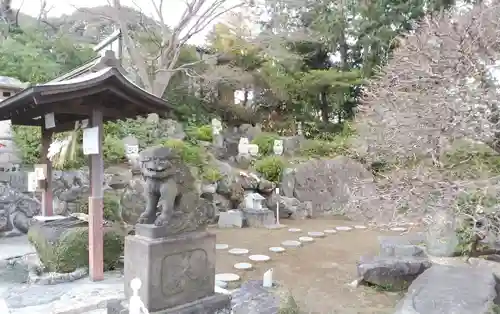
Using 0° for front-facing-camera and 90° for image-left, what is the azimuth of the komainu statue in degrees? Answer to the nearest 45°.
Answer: approximately 45°

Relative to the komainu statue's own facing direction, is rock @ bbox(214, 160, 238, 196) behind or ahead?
behind

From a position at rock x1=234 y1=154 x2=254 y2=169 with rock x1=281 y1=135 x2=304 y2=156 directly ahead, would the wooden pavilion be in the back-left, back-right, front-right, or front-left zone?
back-right

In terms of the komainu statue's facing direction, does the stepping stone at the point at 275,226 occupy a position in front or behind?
behind

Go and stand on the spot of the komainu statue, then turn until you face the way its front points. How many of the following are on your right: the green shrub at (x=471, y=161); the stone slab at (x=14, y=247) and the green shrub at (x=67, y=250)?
2

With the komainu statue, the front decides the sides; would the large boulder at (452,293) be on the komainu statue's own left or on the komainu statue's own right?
on the komainu statue's own left

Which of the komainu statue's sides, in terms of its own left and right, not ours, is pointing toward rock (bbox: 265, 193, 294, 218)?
back

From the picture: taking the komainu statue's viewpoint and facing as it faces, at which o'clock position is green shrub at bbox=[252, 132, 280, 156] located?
The green shrub is roughly at 5 o'clock from the komainu statue.

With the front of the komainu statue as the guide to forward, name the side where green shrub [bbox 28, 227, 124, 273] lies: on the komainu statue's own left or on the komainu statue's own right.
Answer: on the komainu statue's own right

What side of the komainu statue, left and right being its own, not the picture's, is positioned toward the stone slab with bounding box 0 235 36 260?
right

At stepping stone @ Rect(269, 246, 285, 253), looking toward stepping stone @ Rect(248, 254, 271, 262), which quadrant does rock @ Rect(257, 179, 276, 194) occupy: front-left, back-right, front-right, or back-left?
back-right
